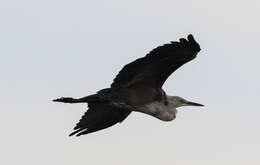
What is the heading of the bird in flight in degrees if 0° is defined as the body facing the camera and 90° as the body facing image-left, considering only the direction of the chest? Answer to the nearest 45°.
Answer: approximately 270°
